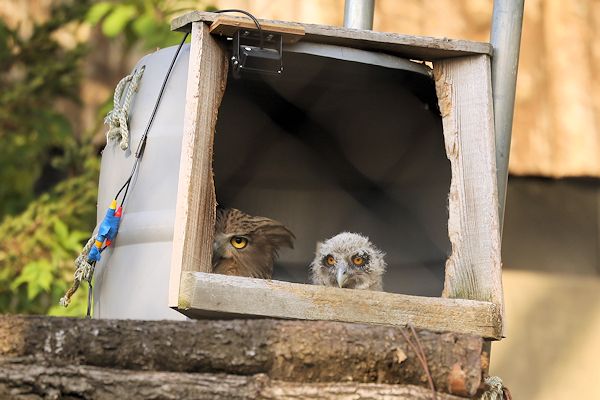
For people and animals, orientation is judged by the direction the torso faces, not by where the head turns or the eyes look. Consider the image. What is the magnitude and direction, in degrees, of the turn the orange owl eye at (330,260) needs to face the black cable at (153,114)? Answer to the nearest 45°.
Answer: approximately 45° to its right

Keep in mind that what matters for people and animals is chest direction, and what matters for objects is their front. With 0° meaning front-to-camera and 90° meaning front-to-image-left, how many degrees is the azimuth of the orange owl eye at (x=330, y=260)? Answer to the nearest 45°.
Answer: approximately 0°

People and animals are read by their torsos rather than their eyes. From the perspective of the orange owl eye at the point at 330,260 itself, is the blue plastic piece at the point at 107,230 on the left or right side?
on its right

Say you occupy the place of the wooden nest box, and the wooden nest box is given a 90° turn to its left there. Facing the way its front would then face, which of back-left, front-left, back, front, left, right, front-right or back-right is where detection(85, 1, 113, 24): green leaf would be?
back-left

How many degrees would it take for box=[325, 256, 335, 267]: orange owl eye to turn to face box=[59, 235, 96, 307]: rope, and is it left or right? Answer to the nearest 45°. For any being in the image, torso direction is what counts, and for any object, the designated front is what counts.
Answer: approximately 45° to its right

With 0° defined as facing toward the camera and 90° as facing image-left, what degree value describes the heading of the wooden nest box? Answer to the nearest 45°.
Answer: approximately 0°

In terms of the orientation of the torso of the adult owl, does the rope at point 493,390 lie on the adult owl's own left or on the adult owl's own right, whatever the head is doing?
on the adult owl's own left

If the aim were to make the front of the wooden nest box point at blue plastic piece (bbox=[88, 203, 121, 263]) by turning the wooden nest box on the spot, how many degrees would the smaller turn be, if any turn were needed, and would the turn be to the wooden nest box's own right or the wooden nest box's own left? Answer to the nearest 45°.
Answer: approximately 90° to the wooden nest box's own right
